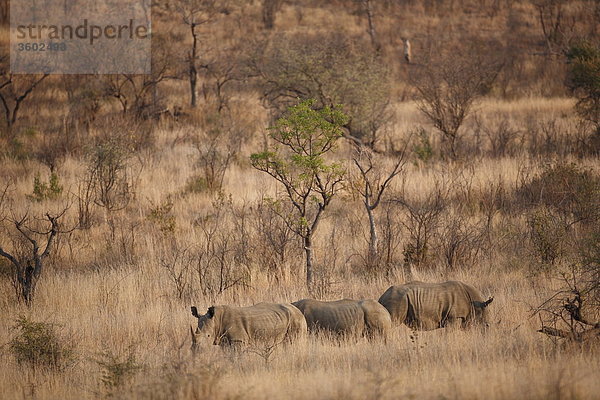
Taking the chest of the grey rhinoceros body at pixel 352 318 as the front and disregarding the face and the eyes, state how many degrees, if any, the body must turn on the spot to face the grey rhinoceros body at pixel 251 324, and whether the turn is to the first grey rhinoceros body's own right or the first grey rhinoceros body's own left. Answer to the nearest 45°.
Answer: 0° — it already faces it

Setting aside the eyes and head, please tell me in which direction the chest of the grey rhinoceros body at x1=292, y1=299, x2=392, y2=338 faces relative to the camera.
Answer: to the viewer's left

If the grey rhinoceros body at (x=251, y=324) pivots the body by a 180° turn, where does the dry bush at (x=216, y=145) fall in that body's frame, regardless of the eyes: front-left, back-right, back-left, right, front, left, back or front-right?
left

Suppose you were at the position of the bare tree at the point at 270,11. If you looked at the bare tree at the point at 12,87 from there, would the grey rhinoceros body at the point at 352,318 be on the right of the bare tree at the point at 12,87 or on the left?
left

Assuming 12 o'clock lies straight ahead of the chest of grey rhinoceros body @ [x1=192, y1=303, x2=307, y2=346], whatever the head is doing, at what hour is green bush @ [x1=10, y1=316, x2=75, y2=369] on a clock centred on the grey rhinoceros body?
The green bush is roughly at 12 o'clock from the grey rhinoceros body.

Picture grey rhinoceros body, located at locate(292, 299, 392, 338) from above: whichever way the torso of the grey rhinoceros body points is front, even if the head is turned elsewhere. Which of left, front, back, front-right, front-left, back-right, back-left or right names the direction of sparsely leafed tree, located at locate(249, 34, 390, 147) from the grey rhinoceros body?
right

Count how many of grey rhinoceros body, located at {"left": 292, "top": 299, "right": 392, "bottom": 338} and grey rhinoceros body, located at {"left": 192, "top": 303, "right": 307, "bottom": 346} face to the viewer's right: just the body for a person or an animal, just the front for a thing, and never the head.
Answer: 0

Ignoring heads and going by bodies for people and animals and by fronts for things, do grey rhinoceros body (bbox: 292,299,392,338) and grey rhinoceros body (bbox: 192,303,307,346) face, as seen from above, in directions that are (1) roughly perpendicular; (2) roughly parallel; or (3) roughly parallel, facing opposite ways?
roughly parallel

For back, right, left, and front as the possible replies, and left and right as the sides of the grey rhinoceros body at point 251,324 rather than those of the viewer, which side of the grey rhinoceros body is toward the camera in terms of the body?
left
